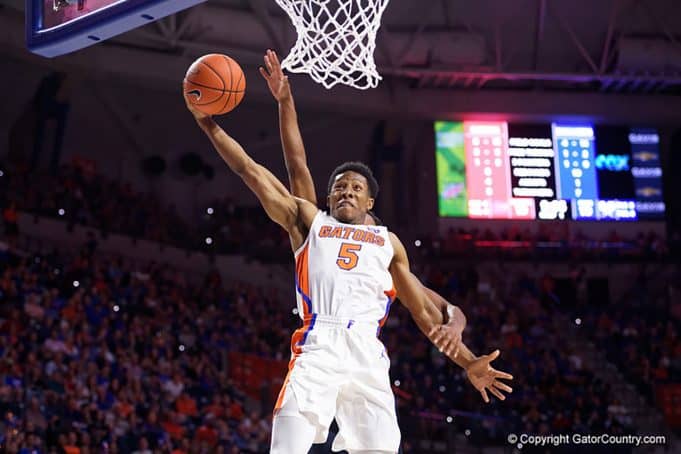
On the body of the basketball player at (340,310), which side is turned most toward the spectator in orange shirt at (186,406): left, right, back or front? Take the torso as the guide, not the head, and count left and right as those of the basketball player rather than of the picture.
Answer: back

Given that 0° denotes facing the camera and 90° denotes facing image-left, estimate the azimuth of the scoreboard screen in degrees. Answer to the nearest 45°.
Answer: approximately 0°

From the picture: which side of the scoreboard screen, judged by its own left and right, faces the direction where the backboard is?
front

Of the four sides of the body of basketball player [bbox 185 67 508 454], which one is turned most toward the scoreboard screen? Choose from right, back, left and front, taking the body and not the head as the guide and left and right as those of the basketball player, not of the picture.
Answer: back

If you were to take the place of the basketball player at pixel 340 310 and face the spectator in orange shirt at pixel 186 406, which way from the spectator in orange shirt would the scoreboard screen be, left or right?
right

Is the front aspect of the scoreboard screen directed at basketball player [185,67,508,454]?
yes

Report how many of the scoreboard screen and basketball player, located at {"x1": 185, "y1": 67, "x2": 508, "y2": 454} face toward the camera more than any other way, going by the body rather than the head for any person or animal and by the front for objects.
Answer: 2
